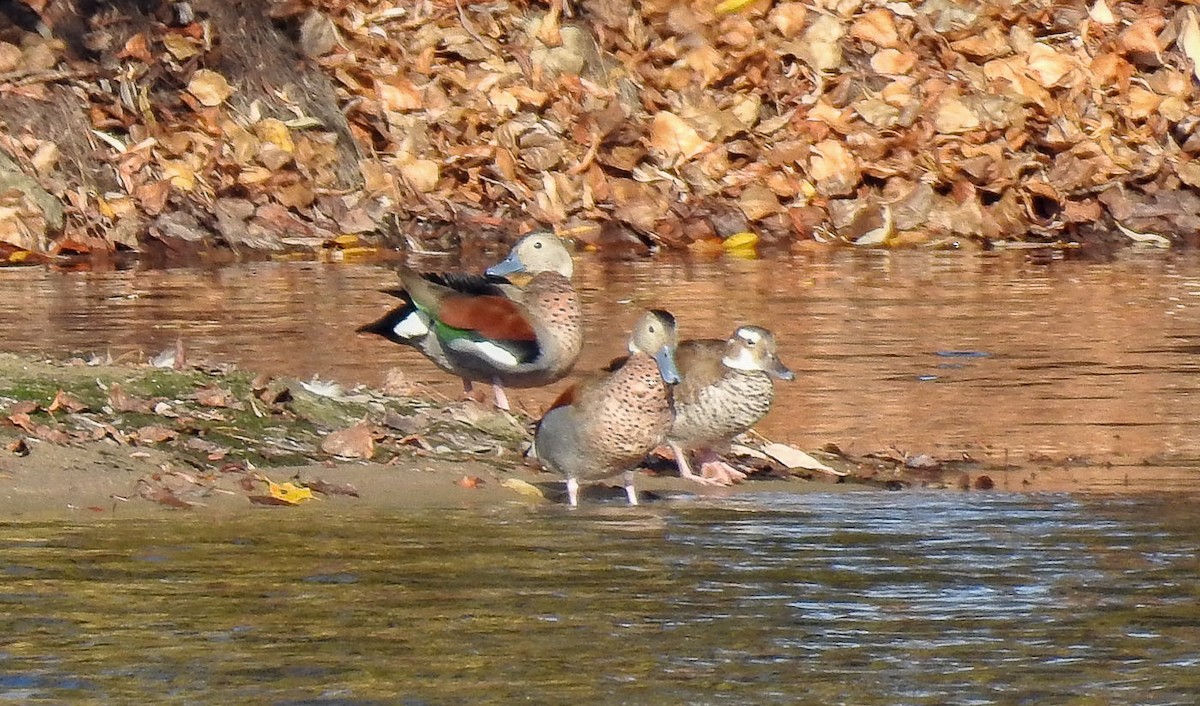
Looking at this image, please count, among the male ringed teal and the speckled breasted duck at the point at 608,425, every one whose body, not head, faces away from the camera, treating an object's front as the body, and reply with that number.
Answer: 0

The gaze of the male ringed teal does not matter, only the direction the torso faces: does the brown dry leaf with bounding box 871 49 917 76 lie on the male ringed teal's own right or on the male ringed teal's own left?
on the male ringed teal's own left

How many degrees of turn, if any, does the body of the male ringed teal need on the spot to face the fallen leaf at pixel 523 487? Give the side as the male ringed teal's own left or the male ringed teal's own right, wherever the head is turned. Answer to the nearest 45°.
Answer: approximately 90° to the male ringed teal's own right

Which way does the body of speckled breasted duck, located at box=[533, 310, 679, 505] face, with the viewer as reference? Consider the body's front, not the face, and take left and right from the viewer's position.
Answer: facing the viewer and to the right of the viewer

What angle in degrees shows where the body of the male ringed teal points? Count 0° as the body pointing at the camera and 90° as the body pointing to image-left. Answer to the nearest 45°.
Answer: approximately 270°

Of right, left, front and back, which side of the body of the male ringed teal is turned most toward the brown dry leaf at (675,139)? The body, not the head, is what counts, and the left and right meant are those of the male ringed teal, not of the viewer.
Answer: left

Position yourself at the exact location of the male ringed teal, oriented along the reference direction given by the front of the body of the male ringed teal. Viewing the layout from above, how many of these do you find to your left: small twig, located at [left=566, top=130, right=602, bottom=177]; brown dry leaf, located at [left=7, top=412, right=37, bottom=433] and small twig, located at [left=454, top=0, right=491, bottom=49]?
2

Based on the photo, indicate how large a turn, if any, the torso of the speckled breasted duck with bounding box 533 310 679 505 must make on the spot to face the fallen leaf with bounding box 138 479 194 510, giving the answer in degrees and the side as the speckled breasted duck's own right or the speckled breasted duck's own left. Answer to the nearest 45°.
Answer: approximately 135° to the speckled breasted duck's own right

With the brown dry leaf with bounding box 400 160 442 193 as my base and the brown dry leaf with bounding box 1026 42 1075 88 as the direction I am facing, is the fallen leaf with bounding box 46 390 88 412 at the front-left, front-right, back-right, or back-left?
back-right

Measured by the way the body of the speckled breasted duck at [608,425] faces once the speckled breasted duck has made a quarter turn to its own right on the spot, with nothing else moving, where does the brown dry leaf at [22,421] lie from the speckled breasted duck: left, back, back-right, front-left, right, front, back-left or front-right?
front-right

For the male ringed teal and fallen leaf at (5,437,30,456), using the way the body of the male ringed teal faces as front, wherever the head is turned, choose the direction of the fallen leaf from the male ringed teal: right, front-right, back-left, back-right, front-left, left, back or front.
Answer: back-right

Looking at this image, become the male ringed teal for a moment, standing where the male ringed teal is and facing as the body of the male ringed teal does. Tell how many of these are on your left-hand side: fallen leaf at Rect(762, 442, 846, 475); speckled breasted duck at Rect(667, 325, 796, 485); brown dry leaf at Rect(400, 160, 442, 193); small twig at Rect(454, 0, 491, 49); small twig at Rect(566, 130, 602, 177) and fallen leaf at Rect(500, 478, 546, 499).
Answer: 3

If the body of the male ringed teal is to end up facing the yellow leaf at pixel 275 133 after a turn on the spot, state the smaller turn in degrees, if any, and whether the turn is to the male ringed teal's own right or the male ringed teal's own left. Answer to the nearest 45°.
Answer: approximately 90° to the male ringed teal's own left
